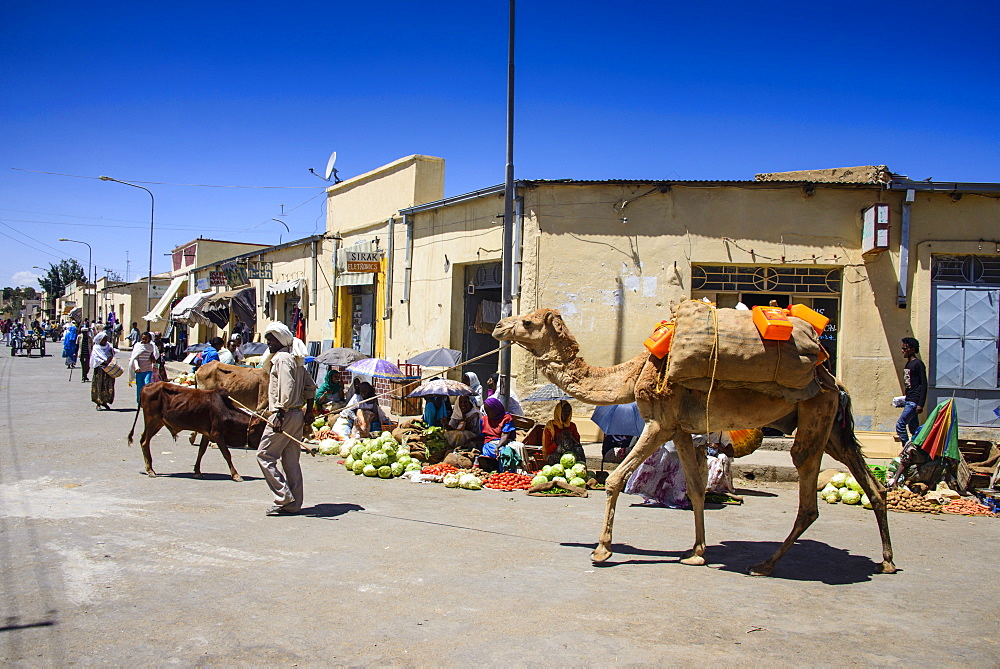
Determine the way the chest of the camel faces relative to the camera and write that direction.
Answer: to the viewer's left

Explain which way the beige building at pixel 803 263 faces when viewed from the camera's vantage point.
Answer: facing the viewer

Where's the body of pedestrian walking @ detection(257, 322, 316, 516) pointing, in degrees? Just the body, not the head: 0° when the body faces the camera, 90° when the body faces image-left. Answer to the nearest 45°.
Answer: approximately 90°

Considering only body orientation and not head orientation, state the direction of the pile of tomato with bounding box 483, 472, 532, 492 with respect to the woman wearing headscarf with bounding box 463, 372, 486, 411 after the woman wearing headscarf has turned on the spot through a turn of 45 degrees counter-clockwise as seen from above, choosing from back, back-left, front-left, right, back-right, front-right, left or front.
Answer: front

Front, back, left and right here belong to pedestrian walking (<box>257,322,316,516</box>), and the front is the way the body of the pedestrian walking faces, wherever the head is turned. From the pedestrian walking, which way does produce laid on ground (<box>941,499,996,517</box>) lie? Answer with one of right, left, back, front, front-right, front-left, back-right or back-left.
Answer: back

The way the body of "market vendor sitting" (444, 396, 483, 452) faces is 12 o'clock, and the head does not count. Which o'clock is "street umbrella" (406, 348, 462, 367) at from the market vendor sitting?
The street umbrella is roughly at 4 o'clock from the market vendor sitting.

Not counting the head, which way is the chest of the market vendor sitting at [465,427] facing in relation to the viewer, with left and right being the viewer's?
facing the viewer and to the left of the viewer

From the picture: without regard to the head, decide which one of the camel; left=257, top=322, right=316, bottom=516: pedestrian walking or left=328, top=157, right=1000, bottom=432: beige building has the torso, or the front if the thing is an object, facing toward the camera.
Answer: the beige building

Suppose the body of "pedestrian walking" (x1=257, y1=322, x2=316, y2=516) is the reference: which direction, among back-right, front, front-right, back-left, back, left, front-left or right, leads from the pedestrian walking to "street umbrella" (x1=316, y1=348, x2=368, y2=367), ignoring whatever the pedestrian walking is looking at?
right

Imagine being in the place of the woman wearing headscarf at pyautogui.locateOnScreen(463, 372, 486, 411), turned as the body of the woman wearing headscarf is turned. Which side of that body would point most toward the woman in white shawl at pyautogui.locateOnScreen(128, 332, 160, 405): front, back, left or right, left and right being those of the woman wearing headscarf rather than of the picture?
front

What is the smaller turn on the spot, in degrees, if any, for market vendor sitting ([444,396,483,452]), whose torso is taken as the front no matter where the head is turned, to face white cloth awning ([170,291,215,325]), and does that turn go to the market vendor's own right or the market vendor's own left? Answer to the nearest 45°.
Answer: approximately 90° to the market vendor's own right
